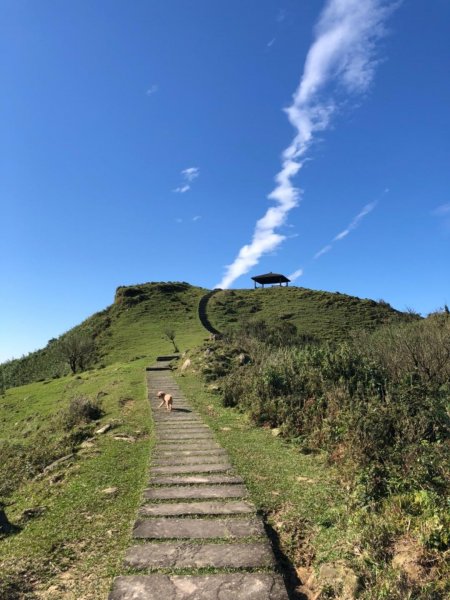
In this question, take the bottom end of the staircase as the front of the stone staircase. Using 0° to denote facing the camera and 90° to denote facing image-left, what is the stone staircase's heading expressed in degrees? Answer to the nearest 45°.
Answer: approximately 0°

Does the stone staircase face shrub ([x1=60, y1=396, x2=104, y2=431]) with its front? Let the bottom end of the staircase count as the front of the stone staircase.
no

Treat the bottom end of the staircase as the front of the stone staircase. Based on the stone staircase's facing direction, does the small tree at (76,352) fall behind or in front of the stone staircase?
behind
